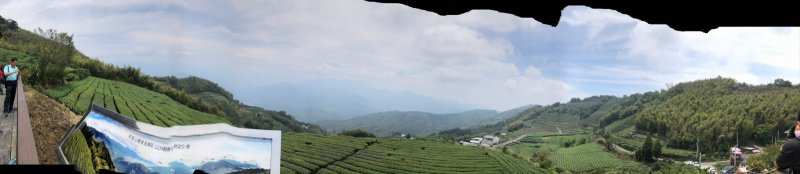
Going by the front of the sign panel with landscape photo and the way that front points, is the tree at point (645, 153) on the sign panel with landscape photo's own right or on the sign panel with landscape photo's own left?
on the sign panel with landscape photo's own left

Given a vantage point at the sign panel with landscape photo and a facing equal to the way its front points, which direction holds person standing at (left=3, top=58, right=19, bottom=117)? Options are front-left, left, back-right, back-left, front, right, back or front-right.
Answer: back-right

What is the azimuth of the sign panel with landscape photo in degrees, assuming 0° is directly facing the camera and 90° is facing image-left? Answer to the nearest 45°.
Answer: approximately 0°
